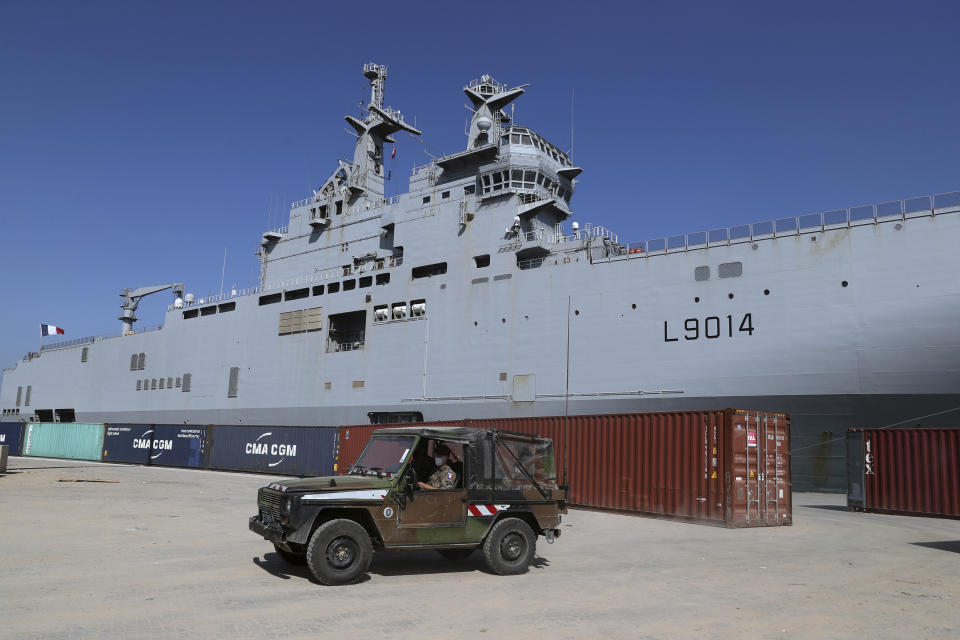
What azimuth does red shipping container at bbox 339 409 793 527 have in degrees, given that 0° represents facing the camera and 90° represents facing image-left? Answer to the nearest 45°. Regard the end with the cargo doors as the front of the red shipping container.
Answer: approximately 315°

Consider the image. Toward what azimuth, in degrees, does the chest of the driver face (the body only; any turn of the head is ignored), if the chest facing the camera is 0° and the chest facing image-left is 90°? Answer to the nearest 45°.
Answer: approximately 45°

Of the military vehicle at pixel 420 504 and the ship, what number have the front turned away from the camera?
0

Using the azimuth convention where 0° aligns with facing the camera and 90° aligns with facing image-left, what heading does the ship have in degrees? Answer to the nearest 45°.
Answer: approximately 315°

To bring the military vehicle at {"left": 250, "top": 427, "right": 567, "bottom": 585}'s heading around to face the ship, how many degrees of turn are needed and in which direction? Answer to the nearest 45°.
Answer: approximately 135° to its right

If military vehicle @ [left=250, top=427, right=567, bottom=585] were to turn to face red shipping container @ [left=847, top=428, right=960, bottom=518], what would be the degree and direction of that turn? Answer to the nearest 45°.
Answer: approximately 180°

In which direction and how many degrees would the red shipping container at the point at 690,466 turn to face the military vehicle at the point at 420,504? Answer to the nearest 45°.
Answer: approximately 90° to its right

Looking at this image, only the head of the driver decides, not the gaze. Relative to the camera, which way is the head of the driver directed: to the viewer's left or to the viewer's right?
to the viewer's left

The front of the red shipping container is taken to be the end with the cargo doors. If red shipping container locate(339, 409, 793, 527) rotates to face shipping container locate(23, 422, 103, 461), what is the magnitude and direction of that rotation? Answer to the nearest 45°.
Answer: approximately 180°
